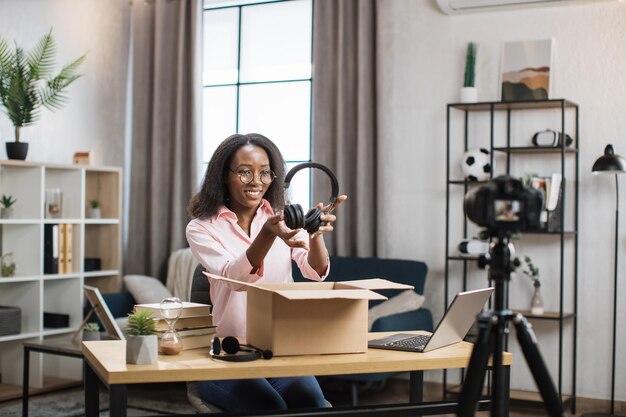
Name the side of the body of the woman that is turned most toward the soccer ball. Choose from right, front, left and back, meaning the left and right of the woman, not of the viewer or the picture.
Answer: left

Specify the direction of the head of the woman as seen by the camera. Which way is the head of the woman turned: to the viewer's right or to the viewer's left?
to the viewer's right

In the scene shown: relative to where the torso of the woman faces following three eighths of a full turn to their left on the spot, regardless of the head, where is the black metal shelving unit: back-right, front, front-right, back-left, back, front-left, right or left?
front-right

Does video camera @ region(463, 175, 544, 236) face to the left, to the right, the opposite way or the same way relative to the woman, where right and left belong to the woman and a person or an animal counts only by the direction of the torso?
the opposite way

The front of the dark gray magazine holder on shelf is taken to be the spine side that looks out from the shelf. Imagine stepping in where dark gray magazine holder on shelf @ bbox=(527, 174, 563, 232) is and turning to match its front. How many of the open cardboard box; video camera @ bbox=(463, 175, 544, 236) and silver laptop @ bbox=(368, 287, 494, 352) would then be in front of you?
3

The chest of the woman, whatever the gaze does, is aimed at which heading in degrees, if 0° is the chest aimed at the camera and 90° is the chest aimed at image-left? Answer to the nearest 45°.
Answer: approximately 315°

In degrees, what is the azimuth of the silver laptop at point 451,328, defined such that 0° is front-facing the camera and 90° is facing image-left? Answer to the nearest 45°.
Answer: approximately 135°

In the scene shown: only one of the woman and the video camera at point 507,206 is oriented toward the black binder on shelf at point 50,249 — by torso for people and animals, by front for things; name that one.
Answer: the video camera

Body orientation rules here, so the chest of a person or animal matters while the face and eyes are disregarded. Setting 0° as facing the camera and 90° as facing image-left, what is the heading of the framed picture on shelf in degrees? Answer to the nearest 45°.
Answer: approximately 0°

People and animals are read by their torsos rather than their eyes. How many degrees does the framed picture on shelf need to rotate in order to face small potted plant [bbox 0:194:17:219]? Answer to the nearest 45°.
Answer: approximately 90° to its right

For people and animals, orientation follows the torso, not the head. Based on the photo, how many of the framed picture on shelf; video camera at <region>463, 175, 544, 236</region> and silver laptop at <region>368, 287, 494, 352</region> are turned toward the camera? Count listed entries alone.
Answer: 1

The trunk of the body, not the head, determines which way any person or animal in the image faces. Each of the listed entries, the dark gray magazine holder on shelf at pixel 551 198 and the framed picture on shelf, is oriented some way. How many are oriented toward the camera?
2

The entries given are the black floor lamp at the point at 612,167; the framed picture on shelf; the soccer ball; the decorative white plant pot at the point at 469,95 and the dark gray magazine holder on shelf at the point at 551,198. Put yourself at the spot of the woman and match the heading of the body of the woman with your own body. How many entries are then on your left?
5

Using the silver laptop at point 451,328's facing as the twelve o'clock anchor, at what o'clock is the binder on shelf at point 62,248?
The binder on shelf is roughly at 12 o'clock from the silver laptop.

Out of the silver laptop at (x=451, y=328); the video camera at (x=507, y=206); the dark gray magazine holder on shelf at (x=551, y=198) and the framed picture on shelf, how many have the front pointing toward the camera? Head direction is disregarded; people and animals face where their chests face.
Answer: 2
